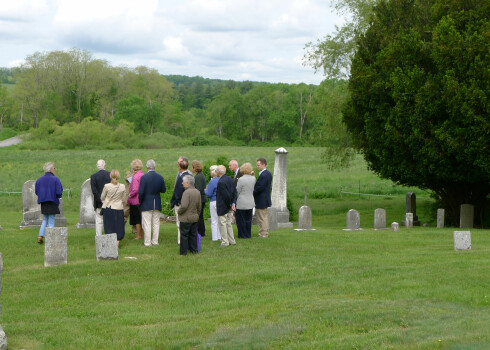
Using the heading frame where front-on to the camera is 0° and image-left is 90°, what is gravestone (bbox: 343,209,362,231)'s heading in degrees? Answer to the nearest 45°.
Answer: approximately 0°

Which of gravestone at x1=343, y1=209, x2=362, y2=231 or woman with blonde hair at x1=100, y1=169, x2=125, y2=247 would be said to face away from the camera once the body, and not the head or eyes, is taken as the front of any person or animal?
the woman with blonde hair

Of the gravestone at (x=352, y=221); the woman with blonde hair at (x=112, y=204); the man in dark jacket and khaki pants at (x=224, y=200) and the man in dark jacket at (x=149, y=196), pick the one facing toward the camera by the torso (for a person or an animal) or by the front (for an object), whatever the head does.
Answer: the gravestone

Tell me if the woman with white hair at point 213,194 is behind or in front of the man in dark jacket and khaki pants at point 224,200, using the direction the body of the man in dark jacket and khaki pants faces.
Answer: in front

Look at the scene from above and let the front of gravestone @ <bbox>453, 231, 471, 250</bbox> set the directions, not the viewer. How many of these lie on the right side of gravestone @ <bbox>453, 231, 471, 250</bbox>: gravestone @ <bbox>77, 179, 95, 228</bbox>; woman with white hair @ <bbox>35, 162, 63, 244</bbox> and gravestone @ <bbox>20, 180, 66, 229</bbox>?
3

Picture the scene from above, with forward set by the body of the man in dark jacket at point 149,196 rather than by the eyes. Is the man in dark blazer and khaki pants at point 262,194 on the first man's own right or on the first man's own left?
on the first man's own right

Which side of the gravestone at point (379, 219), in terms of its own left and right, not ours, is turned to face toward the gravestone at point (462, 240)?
front

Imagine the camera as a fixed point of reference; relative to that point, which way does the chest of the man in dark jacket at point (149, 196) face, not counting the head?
away from the camera
